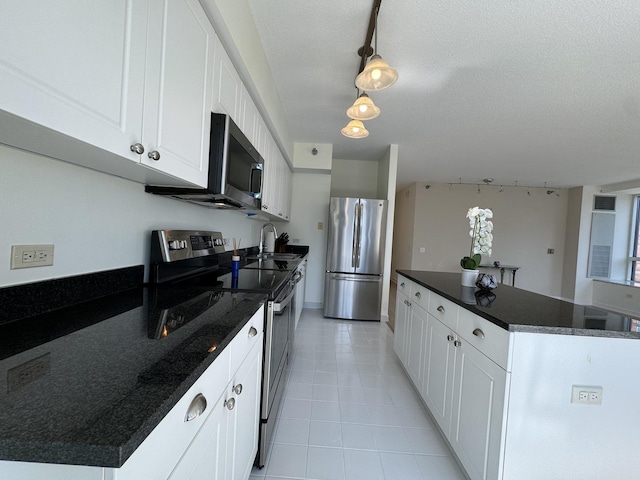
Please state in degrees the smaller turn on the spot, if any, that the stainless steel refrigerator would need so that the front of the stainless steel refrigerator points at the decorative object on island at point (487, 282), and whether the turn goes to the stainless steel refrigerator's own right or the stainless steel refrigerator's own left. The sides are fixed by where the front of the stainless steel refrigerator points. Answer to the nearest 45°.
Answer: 0° — it already faces it

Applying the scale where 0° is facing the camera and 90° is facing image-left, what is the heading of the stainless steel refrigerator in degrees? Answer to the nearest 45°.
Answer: approximately 0°

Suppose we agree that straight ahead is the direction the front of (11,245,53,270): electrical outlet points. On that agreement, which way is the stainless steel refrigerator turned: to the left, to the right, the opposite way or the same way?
to the right

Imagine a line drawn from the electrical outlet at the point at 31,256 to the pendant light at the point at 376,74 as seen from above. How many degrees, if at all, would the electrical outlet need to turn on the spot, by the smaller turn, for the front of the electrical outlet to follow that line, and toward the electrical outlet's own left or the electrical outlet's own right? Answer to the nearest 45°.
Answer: approximately 45° to the electrical outlet's own left

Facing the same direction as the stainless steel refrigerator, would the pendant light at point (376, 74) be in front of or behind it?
in front

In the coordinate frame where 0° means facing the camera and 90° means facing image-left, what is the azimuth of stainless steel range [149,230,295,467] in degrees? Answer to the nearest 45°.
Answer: approximately 315°

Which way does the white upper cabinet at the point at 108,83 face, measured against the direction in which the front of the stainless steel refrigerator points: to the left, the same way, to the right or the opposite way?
to the left

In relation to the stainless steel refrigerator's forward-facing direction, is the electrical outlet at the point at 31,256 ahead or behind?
ahead

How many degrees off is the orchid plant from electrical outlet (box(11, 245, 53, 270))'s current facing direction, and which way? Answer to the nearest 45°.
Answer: approximately 45° to its left

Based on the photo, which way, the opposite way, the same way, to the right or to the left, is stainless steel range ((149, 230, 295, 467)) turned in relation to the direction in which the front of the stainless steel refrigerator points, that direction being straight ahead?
to the left

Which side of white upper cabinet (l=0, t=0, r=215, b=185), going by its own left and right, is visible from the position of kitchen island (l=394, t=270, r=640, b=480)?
front

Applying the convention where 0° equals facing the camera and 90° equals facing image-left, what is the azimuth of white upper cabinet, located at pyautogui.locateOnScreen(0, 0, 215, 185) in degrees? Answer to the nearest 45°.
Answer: approximately 315°
